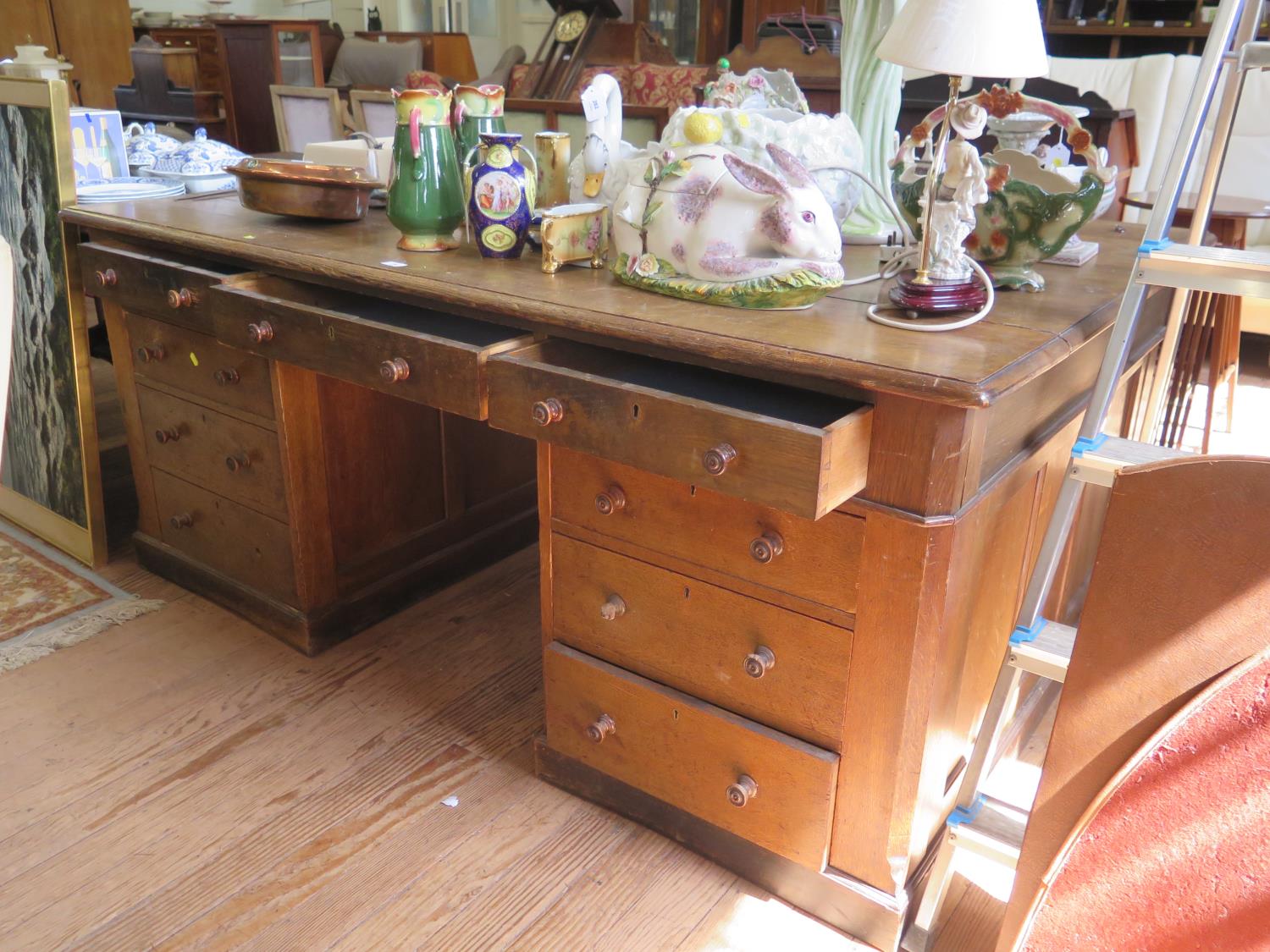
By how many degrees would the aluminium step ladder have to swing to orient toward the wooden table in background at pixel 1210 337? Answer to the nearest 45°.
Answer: approximately 135° to its right

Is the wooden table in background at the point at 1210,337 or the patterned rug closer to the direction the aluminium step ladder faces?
the patterned rug

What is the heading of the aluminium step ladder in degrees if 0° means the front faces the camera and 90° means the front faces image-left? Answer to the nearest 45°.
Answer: approximately 45°

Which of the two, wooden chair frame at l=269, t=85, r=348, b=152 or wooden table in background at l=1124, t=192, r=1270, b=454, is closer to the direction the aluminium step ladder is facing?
the wooden chair frame

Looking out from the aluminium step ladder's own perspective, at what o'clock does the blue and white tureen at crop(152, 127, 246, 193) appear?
The blue and white tureen is roughly at 2 o'clock from the aluminium step ladder.

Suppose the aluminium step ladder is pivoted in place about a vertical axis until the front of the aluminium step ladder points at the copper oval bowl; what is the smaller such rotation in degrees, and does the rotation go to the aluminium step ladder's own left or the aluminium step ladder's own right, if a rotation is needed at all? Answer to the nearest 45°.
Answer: approximately 45° to the aluminium step ladder's own right

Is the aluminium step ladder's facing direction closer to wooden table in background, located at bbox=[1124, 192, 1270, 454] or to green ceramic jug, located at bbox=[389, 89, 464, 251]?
the green ceramic jug

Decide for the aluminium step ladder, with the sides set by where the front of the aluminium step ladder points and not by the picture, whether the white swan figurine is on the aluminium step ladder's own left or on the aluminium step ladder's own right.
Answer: on the aluminium step ladder's own right

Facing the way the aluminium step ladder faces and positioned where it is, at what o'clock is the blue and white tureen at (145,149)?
The blue and white tureen is roughly at 2 o'clock from the aluminium step ladder.

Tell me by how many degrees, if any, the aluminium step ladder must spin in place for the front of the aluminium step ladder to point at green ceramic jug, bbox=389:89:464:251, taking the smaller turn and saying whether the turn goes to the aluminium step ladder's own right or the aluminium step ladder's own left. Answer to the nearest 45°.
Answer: approximately 45° to the aluminium step ladder's own right
